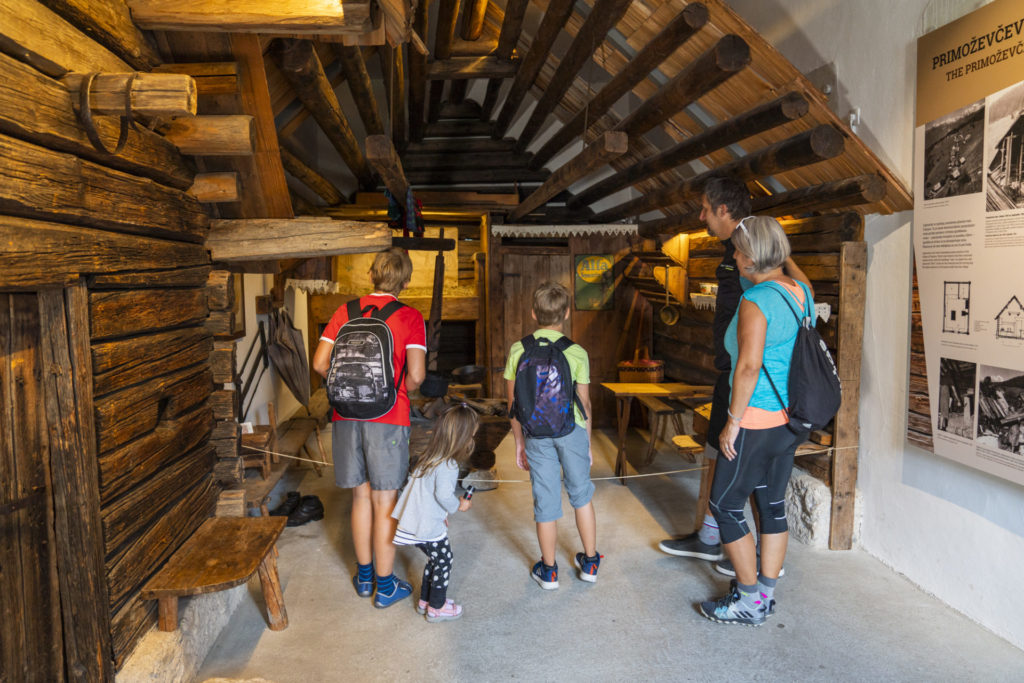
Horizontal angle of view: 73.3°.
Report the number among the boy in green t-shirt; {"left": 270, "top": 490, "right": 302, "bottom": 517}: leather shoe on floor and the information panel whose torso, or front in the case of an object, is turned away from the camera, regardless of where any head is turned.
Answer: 1

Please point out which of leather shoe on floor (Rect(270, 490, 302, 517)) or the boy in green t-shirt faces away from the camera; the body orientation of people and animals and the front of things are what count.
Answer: the boy in green t-shirt

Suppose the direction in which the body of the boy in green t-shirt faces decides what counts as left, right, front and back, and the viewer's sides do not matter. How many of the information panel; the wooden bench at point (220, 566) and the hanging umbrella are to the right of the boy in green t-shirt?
1

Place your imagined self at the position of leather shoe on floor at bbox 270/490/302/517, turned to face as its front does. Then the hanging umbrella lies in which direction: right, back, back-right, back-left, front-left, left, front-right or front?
back-right

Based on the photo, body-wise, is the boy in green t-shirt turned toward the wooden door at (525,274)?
yes

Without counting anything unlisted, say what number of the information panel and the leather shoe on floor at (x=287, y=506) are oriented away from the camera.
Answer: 0

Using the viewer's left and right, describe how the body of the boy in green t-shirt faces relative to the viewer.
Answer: facing away from the viewer

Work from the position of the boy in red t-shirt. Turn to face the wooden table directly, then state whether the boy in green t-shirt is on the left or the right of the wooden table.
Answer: right

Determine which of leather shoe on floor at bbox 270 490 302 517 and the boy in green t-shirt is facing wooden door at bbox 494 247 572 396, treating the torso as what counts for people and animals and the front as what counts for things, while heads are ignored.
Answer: the boy in green t-shirt

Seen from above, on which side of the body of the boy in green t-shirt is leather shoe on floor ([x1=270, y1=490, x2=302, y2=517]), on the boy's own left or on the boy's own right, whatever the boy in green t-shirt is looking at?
on the boy's own left

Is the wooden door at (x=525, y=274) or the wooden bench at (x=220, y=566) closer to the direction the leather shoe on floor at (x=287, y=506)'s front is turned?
the wooden bench

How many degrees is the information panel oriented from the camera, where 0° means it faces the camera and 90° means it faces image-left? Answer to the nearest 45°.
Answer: approximately 45°

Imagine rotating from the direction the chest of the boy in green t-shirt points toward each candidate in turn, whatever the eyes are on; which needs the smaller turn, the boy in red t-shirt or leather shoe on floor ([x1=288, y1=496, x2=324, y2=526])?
the leather shoe on floor

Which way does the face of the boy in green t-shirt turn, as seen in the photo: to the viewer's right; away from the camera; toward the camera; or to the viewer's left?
away from the camera

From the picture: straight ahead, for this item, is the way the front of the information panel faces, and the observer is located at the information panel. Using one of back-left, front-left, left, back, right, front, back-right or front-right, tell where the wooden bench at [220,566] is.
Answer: front

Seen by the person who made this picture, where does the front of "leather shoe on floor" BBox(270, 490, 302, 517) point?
facing the viewer and to the left of the viewer
